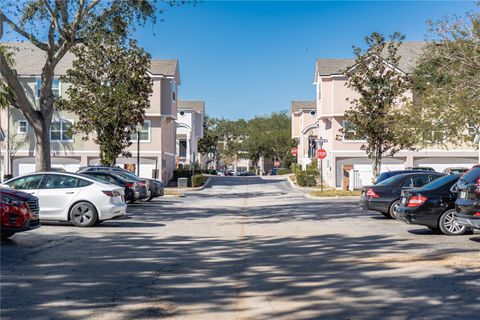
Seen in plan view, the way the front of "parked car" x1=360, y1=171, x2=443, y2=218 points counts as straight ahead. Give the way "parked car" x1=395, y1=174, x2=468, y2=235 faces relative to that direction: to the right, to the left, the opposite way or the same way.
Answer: the same way

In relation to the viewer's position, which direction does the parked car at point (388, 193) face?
facing away from the viewer and to the right of the viewer

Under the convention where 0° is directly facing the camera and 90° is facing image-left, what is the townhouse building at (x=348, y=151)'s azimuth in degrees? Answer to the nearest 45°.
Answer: approximately 0°

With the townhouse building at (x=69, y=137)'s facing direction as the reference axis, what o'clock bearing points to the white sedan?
The white sedan is roughly at 12 o'clock from the townhouse building.

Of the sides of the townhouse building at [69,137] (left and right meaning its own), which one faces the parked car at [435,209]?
front

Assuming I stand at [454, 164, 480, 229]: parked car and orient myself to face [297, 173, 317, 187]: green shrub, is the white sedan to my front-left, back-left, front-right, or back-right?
front-left

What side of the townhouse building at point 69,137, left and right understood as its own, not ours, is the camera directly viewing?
front

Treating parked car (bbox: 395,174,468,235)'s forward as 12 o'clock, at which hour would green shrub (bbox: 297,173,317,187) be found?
The green shrub is roughly at 10 o'clock from the parked car.

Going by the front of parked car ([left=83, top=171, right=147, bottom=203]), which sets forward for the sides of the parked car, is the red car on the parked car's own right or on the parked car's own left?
on the parked car's own left

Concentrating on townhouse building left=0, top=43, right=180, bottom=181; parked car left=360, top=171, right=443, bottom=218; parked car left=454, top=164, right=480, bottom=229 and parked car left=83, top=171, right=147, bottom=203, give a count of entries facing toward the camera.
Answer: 1

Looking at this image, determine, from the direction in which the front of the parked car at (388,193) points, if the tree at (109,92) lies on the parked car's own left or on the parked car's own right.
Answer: on the parked car's own left

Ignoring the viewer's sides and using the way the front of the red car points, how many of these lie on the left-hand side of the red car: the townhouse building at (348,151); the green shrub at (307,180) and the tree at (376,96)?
3

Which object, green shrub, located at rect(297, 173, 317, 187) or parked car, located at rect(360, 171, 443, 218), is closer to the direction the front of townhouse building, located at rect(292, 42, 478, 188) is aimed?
the parked car

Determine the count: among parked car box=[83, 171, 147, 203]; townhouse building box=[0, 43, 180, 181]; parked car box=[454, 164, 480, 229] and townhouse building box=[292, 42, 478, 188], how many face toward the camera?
2

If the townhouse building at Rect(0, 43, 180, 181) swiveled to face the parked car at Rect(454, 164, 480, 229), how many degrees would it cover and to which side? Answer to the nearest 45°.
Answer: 0° — it already faces it

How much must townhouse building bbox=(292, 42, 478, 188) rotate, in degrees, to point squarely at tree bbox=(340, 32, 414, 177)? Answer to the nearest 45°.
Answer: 0° — it already faces it

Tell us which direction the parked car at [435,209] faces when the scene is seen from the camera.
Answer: facing away from the viewer and to the right of the viewer
